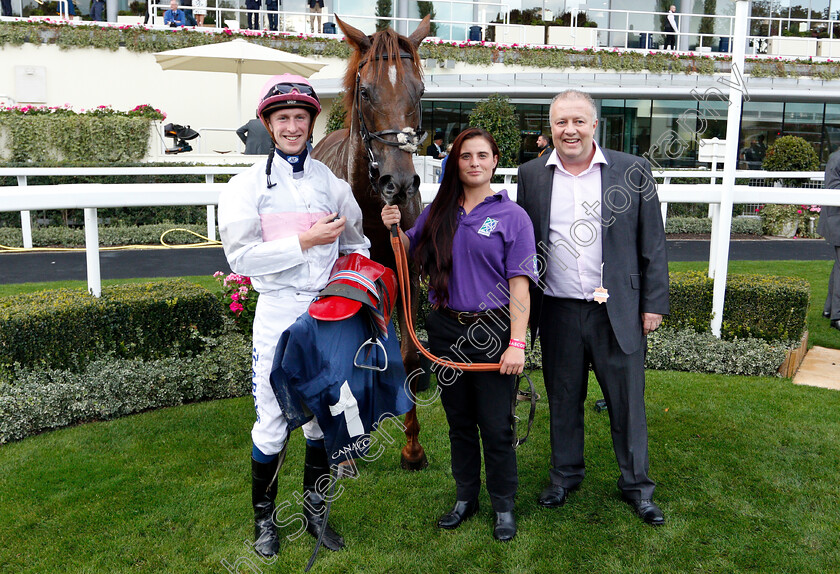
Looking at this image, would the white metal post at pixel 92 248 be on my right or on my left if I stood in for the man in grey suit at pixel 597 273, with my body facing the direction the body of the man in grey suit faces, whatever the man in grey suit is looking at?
on my right

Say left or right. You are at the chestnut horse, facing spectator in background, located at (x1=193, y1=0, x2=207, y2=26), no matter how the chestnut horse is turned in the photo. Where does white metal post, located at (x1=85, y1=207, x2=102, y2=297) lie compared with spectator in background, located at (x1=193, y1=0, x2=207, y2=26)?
left

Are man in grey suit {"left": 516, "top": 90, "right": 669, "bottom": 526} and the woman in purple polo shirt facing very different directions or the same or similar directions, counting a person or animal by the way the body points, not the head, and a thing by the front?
same or similar directions

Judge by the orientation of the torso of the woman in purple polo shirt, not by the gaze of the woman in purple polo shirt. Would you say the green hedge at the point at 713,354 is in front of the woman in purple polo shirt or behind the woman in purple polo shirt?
behind

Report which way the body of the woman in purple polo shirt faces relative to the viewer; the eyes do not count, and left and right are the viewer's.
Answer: facing the viewer

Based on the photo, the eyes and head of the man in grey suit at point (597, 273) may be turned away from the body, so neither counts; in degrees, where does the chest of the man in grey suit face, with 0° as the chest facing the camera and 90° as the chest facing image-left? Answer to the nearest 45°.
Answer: approximately 0°

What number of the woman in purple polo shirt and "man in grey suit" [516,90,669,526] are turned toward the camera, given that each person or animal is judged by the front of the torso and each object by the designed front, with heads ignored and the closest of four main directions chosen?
2

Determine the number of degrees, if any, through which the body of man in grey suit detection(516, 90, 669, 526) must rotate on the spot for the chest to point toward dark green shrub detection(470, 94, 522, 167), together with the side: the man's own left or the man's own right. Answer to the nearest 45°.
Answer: approximately 180°

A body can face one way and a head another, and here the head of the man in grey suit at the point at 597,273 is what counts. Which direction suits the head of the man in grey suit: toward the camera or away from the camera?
toward the camera

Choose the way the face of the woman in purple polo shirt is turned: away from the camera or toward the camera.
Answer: toward the camera
